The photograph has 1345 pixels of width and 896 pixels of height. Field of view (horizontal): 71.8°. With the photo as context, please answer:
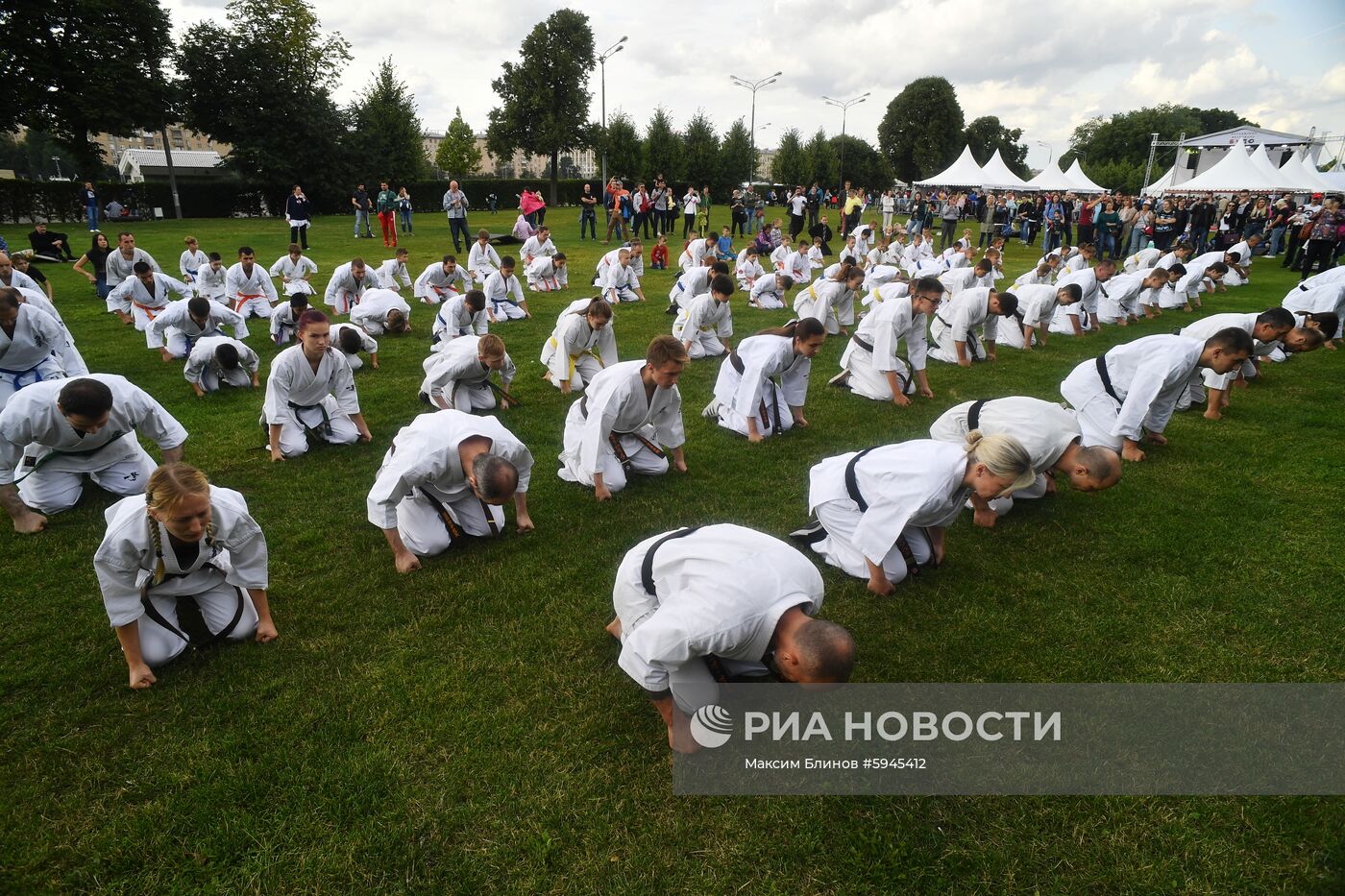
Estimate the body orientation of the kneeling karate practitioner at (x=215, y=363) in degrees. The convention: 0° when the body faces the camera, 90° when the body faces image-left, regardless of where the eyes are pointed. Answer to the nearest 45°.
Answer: approximately 0°

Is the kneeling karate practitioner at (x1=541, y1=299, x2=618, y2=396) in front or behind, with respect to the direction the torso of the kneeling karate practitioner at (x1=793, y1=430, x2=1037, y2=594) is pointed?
behind

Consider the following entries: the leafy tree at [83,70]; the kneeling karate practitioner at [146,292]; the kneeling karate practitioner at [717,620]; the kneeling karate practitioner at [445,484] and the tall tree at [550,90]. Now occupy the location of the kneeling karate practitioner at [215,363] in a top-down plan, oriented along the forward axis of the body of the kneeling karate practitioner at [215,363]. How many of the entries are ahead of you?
2

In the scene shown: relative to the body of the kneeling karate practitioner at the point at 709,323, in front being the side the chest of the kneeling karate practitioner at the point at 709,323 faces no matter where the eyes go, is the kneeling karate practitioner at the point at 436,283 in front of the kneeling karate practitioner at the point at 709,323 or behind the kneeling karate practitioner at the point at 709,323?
behind

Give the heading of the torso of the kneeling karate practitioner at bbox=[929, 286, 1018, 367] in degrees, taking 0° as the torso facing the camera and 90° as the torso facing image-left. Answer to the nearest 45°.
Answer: approximately 315°

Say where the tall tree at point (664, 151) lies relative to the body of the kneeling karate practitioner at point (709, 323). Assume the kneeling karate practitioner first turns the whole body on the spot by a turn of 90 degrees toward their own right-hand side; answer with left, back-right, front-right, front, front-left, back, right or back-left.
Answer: back-right

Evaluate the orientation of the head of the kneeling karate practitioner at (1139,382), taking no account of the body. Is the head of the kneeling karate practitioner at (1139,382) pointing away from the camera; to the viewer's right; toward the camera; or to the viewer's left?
to the viewer's right

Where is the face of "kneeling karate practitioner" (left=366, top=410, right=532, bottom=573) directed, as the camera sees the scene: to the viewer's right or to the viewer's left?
to the viewer's right

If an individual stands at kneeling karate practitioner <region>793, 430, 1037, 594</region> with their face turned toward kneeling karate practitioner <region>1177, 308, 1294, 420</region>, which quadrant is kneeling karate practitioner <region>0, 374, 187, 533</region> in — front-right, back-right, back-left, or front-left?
back-left

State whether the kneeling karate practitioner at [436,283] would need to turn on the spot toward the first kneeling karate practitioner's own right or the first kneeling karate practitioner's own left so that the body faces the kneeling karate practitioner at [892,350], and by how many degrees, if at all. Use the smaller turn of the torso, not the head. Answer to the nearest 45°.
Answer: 0° — they already face them

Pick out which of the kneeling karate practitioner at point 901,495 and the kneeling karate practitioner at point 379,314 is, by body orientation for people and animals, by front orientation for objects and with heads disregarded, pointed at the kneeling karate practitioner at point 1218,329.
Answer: the kneeling karate practitioner at point 379,314

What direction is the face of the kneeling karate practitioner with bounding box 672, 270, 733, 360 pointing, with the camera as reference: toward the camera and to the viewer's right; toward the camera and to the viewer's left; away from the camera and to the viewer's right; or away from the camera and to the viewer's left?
toward the camera and to the viewer's right
